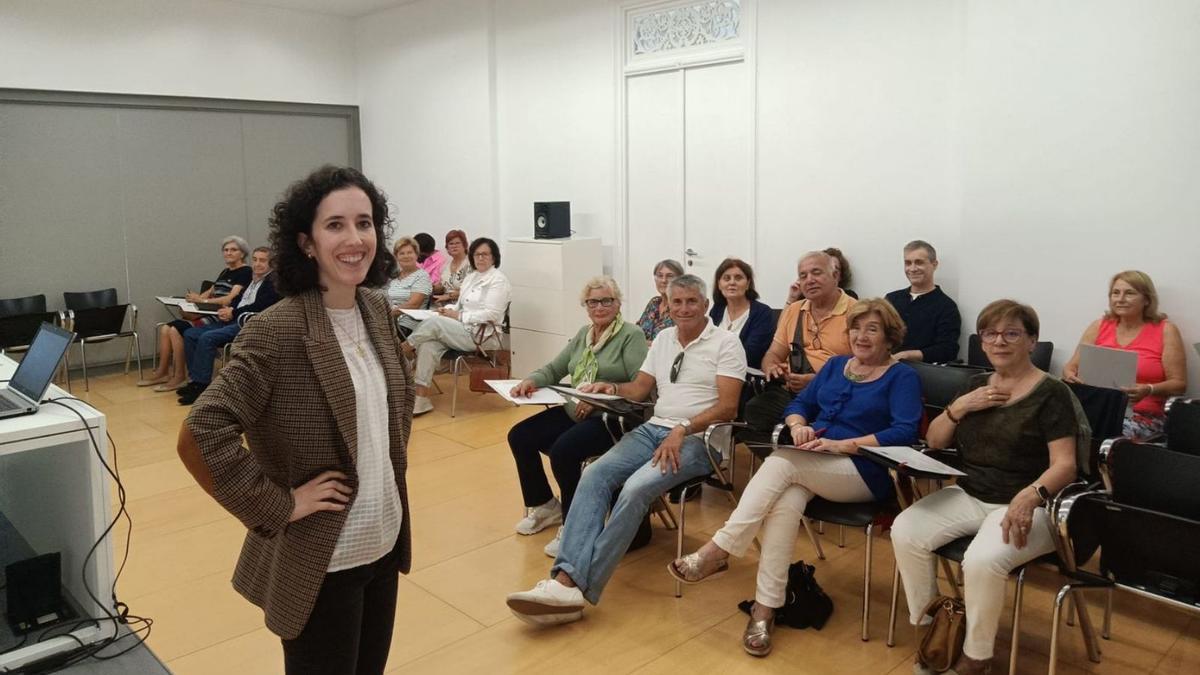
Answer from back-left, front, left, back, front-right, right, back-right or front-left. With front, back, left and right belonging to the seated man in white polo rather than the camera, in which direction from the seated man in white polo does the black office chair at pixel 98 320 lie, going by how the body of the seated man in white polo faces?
right

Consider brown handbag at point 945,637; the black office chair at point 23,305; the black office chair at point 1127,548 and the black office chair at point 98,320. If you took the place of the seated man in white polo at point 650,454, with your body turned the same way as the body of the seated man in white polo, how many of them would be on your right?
2

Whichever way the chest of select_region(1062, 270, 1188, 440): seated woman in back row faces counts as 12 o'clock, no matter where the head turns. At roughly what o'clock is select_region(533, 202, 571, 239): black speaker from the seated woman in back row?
The black speaker is roughly at 2 o'clock from the seated woman in back row.

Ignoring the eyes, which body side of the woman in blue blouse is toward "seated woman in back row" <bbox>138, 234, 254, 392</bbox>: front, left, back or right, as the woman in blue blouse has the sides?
right

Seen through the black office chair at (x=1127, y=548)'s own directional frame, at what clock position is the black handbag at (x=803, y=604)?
The black handbag is roughly at 2 o'clock from the black office chair.

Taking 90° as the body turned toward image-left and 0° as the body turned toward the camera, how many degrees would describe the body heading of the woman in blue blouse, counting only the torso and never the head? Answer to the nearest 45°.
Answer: approximately 45°

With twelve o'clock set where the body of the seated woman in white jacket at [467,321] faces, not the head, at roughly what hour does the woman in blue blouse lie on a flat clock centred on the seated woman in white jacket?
The woman in blue blouse is roughly at 10 o'clock from the seated woman in white jacket.

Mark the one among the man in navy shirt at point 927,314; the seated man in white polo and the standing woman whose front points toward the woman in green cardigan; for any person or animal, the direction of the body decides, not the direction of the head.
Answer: the man in navy shirt

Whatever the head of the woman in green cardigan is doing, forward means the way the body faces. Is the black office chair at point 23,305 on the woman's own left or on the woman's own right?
on the woman's own right

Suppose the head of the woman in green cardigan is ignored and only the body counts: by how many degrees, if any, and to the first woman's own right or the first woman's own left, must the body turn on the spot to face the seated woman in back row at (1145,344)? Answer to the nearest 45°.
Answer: approximately 135° to the first woman's own left

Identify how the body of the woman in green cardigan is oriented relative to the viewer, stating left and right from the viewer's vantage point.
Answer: facing the viewer and to the left of the viewer

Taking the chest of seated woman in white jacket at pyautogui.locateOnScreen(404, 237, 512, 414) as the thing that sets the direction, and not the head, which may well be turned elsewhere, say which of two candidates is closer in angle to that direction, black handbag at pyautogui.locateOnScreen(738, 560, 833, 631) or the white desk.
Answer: the white desk

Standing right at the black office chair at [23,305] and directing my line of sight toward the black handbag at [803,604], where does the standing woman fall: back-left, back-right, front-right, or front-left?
front-right

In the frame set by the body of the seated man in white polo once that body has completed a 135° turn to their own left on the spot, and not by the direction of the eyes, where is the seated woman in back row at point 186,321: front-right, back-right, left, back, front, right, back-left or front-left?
back-left

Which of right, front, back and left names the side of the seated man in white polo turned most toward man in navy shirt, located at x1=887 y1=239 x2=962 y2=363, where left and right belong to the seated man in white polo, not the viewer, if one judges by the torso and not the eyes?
back

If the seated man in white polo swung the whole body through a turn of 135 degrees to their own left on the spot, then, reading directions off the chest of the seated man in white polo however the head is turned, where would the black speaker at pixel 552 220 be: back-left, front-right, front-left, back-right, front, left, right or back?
left

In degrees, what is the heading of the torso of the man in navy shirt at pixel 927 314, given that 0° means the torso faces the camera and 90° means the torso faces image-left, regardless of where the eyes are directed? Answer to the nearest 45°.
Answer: approximately 45°

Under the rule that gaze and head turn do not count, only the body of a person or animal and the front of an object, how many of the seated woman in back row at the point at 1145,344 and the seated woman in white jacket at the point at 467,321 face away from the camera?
0
